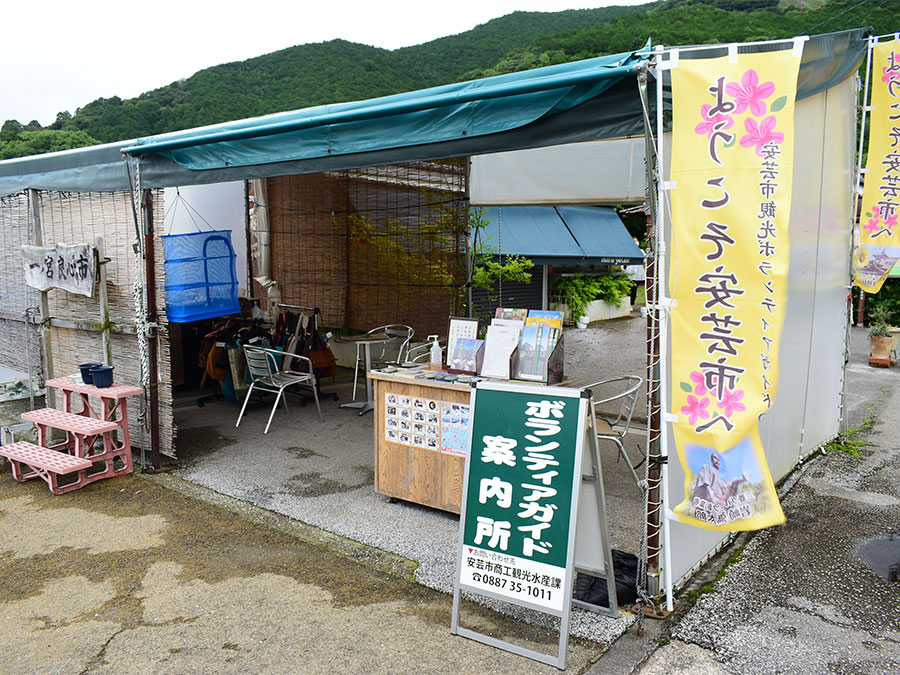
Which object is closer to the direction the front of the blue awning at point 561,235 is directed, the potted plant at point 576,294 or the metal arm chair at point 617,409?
the metal arm chair

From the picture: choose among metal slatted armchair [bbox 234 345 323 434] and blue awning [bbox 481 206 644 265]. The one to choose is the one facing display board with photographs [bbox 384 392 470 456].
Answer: the blue awning

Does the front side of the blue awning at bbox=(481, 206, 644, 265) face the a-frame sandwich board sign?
yes

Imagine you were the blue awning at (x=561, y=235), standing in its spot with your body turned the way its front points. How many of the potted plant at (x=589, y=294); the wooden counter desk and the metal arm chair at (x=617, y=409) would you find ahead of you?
2

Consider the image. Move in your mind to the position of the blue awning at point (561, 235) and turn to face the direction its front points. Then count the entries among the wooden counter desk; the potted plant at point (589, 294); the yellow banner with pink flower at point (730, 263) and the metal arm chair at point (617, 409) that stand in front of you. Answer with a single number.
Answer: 3

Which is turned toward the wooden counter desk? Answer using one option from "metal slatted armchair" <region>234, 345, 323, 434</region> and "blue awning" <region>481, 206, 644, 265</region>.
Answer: the blue awning

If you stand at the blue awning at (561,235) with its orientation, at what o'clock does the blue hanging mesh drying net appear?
The blue hanging mesh drying net is roughly at 1 o'clock from the blue awning.

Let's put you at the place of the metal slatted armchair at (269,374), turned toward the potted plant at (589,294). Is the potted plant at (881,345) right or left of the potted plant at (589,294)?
right
